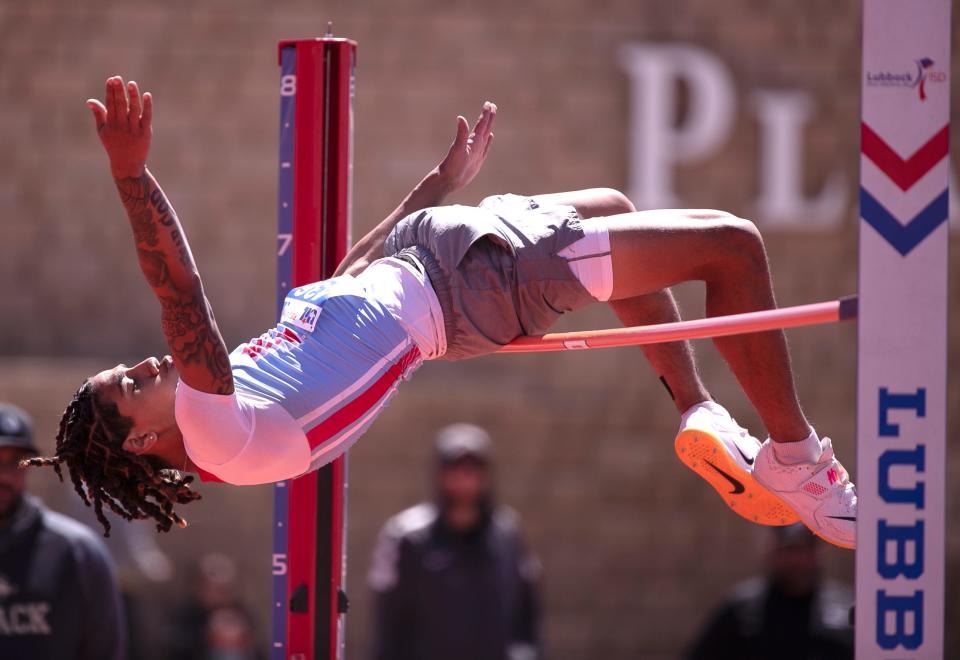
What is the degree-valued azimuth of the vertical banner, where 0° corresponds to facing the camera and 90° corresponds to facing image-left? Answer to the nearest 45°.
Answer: approximately 0°

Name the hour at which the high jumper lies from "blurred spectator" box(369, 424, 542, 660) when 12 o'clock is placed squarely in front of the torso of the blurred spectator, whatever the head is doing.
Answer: The high jumper is roughly at 12 o'clock from the blurred spectator.

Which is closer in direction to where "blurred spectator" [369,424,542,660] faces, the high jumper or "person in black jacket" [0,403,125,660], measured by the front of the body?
the high jumper

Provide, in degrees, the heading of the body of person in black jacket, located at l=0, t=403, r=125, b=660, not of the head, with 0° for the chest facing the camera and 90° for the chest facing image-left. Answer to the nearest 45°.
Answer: approximately 0°

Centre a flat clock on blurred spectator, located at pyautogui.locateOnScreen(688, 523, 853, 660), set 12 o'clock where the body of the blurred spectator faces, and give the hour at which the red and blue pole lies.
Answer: The red and blue pole is roughly at 1 o'clock from the blurred spectator.

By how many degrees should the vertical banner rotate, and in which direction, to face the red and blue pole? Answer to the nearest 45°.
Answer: approximately 90° to its right

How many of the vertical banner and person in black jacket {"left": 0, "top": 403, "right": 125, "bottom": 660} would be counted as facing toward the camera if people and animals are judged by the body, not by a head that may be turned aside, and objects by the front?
2

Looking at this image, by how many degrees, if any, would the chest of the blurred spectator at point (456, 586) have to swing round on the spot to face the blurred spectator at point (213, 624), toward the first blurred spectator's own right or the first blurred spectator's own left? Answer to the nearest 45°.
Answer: approximately 135° to the first blurred spectator's own right
